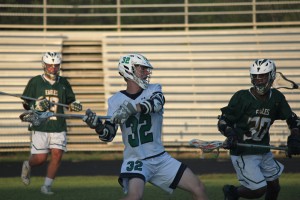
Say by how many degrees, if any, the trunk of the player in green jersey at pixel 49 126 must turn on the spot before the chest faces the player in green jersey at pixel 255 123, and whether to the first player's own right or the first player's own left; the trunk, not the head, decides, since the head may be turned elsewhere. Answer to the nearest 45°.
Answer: approximately 45° to the first player's own left

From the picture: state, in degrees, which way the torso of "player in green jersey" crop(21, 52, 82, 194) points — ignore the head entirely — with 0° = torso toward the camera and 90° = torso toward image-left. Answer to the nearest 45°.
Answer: approximately 0°

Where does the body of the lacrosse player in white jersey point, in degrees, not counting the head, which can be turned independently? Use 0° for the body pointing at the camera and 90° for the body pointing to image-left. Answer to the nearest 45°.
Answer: approximately 0°

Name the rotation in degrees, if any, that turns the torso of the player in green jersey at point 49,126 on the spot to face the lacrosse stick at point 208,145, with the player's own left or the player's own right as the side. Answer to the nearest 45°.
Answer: approximately 45° to the player's own left

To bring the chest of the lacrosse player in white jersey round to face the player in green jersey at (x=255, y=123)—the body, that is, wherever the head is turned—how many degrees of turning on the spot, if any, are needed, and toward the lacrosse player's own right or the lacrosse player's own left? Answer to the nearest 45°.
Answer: approximately 135° to the lacrosse player's own left
